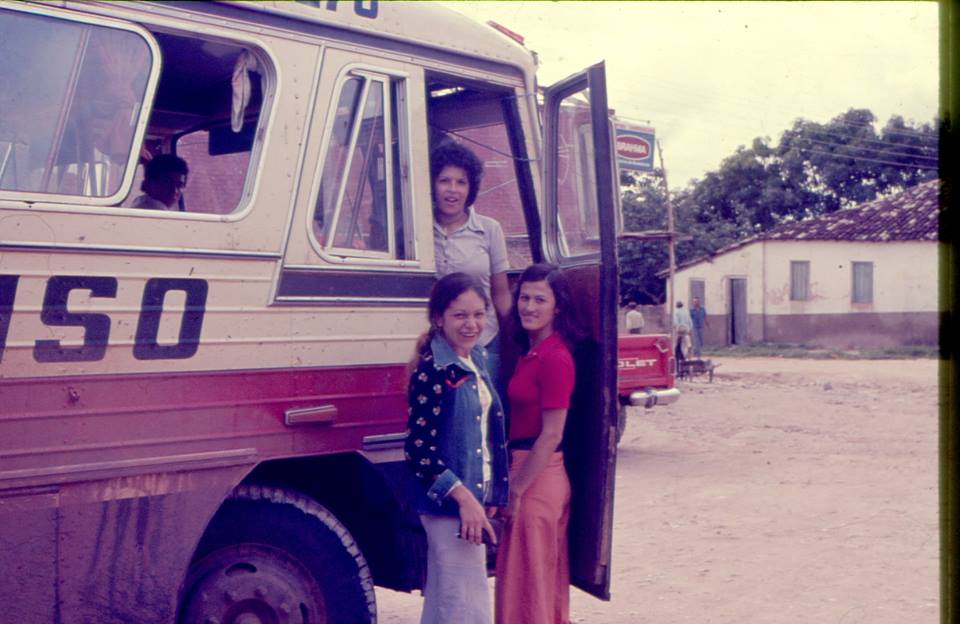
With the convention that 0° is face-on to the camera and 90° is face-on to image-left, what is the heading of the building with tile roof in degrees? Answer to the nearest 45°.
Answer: approximately 45°

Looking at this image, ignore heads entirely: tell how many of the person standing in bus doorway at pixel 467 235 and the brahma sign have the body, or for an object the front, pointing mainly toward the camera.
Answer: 2

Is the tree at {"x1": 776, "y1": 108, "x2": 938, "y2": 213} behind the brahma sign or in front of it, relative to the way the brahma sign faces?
behind

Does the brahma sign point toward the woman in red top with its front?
yes

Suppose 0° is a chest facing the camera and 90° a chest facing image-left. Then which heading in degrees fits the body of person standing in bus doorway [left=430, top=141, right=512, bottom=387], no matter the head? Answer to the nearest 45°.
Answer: approximately 0°

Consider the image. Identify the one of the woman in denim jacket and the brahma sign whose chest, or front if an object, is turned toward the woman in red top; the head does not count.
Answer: the brahma sign

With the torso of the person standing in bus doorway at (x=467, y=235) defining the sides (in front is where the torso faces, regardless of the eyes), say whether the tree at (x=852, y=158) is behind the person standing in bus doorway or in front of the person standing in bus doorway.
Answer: behind

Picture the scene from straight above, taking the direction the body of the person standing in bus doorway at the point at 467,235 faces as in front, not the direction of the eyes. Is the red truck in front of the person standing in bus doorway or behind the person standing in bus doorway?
behind
